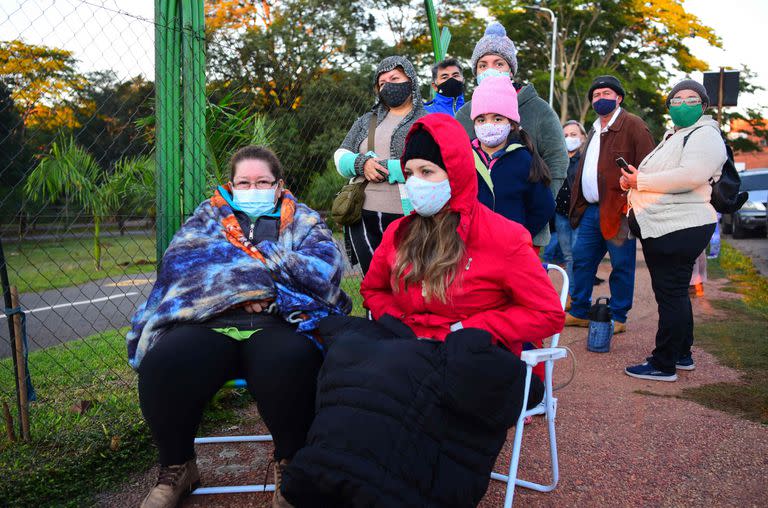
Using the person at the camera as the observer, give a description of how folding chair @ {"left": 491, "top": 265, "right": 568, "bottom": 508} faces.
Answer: facing the viewer and to the left of the viewer

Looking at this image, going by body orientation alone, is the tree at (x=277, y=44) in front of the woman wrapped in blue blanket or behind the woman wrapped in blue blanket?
behind

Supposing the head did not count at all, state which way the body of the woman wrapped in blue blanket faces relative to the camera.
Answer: toward the camera

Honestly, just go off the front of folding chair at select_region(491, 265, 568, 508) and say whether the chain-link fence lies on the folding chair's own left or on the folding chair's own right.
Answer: on the folding chair's own right

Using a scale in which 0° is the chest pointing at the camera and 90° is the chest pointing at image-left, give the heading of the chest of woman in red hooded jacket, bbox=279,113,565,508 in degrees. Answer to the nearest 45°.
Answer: approximately 45°

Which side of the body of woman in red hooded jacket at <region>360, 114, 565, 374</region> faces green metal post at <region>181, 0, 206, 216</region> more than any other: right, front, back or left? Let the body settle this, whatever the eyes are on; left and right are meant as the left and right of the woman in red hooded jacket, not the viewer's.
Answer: right

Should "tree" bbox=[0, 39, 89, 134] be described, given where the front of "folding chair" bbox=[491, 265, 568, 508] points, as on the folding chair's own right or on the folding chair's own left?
on the folding chair's own right

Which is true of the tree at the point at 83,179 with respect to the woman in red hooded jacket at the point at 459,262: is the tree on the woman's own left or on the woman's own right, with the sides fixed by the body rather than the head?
on the woman's own right
